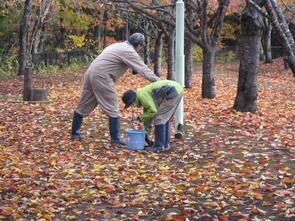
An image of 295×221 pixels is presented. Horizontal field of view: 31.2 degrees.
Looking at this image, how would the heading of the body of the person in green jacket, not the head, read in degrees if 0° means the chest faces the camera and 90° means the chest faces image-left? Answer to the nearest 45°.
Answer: approximately 90°

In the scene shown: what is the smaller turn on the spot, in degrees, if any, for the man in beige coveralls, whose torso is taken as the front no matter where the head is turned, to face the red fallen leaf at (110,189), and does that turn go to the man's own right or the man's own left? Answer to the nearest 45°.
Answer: approximately 90° to the man's own right

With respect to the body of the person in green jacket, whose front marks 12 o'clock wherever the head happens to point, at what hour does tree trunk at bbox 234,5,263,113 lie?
The tree trunk is roughly at 4 o'clock from the person in green jacket.

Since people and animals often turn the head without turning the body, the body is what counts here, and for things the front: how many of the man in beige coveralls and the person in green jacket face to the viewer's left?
1

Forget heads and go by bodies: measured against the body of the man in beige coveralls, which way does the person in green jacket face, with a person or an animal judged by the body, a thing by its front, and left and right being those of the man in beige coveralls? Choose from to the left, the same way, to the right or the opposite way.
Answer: the opposite way

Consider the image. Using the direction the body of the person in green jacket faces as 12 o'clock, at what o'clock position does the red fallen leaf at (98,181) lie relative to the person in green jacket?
The red fallen leaf is roughly at 10 o'clock from the person in green jacket.

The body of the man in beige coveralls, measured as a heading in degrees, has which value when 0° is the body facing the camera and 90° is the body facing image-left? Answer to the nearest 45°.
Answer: approximately 270°
